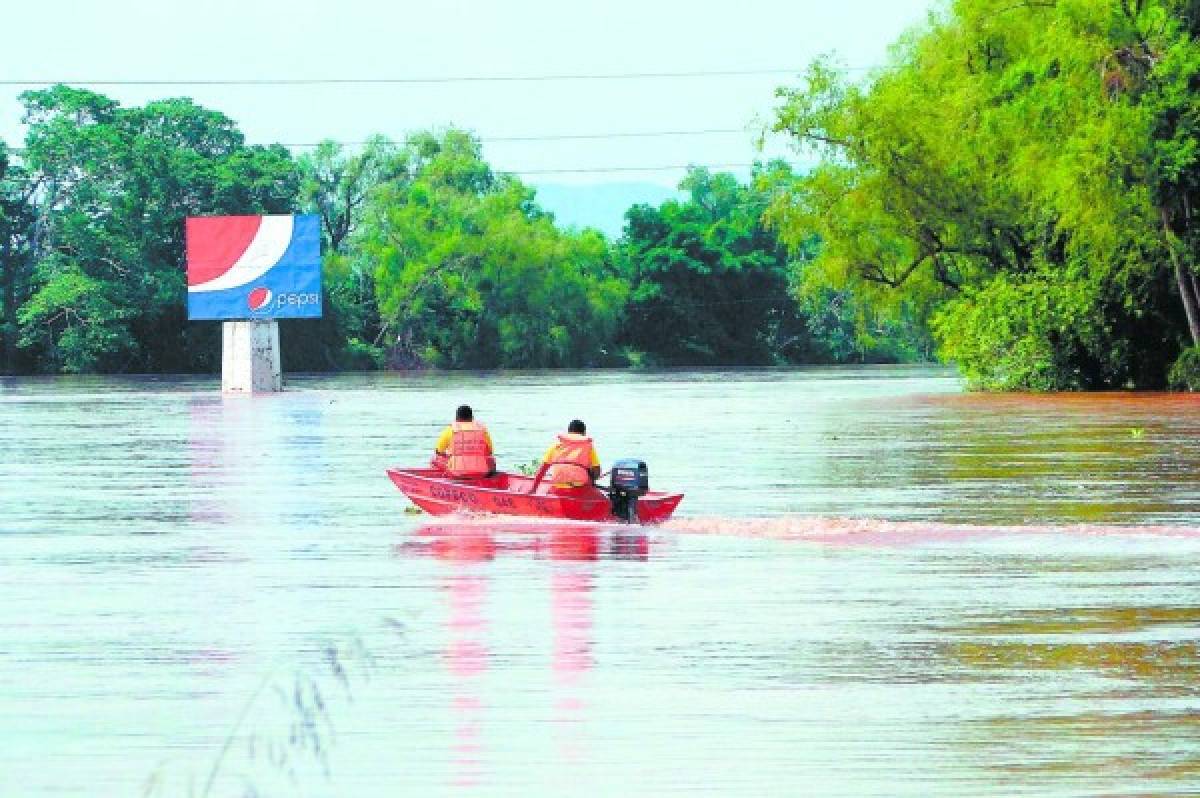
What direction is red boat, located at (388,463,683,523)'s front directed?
to the viewer's left

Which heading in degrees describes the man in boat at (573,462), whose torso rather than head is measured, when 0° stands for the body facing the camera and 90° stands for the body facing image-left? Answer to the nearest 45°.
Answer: approximately 180°

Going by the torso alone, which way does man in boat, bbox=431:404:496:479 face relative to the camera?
away from the camera

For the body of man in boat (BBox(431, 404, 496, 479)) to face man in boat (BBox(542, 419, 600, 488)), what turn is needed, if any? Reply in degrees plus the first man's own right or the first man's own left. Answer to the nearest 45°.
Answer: approximately 135° to the first man's own right

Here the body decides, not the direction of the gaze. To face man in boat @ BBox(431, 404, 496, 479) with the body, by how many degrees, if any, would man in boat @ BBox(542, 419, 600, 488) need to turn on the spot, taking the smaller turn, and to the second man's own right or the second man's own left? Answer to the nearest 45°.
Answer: approximately 45° to the second man's own left
